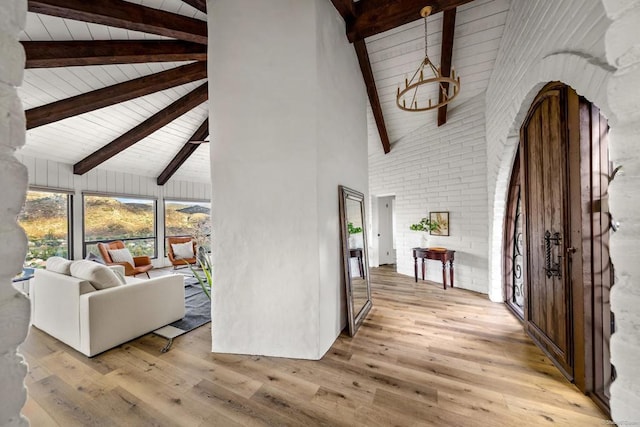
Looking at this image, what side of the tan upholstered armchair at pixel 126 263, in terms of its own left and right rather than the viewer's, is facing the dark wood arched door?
front

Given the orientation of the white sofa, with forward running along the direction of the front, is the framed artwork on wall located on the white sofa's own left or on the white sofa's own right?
on the white sofa's own right

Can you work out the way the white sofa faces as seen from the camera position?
facing away from the viewer and to the right of the viewer

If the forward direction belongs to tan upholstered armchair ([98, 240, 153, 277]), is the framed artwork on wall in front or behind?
in front

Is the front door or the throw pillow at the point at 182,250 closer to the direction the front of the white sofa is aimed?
the throw pillow

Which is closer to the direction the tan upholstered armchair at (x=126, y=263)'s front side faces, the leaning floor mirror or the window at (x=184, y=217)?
the leaning floor mirror

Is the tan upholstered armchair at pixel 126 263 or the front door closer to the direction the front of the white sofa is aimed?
the tan upholstered armchair

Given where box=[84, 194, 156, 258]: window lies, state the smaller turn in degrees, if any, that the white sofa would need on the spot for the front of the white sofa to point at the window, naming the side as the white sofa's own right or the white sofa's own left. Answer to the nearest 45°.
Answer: approximately 45° to the white sofa's own left

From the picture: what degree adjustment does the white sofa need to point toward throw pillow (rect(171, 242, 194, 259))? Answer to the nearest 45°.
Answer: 0° — it already faces it

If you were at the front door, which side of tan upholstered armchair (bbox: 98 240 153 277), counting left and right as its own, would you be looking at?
front

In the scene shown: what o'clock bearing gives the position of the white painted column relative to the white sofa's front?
The white painted column is roughly at 3 o'clock from the white sofa.

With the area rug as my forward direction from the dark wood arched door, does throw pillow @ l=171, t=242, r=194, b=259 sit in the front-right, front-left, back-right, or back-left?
front-right

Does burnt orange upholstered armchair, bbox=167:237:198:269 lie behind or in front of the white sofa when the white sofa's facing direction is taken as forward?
in front

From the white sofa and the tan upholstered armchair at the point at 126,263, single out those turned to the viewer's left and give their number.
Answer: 0

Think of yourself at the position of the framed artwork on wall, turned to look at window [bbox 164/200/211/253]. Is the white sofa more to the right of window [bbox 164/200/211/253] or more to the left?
left

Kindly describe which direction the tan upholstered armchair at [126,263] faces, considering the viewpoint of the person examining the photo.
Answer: facing the viewer and to the right of the viewer
